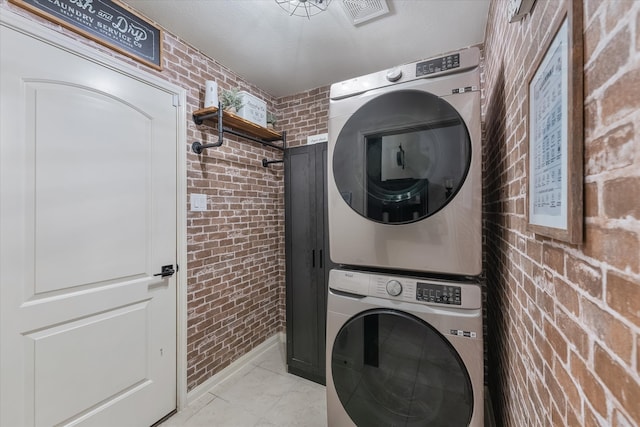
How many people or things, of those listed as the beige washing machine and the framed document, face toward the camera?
1

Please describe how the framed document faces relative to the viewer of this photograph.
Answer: facing to the left of the viewer

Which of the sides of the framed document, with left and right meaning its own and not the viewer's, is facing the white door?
front

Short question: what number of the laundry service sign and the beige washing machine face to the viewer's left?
0

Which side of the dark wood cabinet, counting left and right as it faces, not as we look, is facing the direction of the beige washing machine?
left

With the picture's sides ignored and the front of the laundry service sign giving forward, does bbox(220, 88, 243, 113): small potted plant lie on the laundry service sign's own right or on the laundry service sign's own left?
on the laundry service sign's own left

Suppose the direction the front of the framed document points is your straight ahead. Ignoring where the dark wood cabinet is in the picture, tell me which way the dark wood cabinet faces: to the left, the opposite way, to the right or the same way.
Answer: to the left

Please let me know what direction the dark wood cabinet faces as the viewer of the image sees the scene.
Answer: facing the viewer and to the left of the viewer

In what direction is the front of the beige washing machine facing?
toward the camera

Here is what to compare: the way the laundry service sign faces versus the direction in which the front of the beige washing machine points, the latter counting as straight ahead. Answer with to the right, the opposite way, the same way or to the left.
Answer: to the left

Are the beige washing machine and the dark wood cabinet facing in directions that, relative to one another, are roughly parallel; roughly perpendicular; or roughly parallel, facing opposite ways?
roughly parallel

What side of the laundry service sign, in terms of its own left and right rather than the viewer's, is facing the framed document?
front
